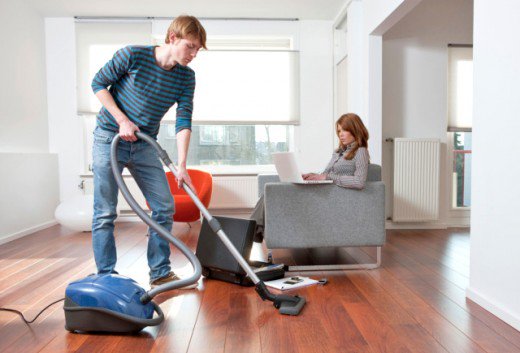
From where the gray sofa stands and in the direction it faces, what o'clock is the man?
The man is roughly at 11 o'clock from the gray sofa.

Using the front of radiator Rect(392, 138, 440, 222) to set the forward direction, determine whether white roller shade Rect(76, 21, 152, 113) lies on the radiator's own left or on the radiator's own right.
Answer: on the radiator's own right

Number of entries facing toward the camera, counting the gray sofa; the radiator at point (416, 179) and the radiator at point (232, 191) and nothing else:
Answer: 2

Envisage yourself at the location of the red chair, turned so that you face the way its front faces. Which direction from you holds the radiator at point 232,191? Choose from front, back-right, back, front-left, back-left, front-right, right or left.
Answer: back

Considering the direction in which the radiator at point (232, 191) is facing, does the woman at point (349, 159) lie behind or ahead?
ahead

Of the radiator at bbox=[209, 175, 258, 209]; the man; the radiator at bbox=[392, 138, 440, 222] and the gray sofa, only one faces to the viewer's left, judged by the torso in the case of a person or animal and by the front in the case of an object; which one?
the gray sofa

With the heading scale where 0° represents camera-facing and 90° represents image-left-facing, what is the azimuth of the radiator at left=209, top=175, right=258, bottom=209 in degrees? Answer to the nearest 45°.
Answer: approximately 0°

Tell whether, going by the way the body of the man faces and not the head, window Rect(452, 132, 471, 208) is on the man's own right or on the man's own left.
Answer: on the man's own left

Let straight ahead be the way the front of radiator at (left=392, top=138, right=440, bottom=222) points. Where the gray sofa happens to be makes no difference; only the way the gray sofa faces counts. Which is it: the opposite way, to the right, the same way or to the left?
to the right

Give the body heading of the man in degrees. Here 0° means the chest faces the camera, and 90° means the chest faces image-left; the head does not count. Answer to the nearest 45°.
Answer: approximately 315°

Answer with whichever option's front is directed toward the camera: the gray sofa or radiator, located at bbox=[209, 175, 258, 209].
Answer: the radiator

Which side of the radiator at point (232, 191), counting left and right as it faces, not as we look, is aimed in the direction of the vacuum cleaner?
front

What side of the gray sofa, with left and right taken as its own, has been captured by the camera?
left

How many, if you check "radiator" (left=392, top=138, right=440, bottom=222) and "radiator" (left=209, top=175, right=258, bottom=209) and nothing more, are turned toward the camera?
2

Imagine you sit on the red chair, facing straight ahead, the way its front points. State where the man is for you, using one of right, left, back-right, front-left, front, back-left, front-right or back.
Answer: front-left

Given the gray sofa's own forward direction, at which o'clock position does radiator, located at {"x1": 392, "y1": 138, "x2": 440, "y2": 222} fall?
The radiator is roughly at 4 o'clock from the gray sofa.

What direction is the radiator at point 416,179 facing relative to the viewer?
toward the camera

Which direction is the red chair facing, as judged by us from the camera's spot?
facing the viewer and to the left of the viewer

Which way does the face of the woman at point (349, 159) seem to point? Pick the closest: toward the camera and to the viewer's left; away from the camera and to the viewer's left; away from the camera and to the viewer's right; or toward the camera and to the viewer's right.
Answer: toward the camera and to the viewer's left
